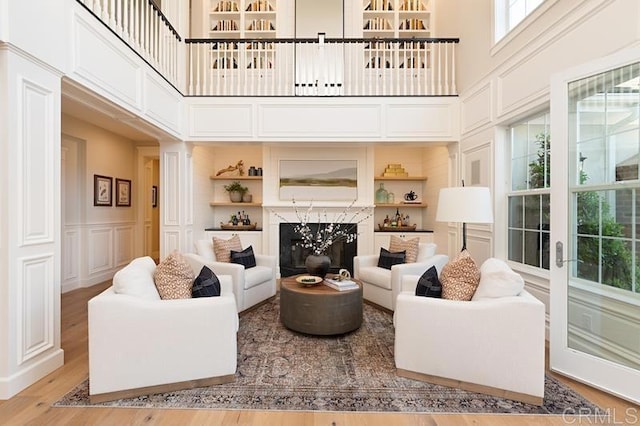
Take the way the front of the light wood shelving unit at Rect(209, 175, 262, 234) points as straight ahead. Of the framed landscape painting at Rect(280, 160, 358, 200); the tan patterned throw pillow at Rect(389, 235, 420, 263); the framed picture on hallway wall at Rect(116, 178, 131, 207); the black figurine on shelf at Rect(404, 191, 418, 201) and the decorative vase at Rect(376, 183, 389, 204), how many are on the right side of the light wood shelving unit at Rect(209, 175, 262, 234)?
1

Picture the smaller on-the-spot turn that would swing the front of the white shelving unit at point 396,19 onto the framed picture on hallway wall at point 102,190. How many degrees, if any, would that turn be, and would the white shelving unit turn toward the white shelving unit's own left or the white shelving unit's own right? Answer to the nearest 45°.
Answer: approximately 90° to the white shelving unit's own right

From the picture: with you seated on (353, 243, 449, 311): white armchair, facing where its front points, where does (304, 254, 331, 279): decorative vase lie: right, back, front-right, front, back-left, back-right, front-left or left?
front

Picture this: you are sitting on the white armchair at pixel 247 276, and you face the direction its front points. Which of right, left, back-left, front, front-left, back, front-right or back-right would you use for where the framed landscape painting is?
left

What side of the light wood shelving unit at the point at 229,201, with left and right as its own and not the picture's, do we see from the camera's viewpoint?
front

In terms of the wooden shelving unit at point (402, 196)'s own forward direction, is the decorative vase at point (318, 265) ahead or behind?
ahead

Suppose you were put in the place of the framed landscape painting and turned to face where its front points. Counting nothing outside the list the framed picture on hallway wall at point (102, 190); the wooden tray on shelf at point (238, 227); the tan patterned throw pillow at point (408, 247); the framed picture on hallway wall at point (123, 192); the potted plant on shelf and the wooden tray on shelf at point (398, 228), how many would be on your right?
4

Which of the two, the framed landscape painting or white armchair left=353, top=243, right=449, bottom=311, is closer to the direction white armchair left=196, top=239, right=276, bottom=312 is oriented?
the white armchair

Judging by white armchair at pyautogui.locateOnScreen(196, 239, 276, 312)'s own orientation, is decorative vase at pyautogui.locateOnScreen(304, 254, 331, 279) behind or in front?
in front

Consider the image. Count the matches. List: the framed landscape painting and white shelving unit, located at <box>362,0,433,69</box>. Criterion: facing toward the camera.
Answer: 2

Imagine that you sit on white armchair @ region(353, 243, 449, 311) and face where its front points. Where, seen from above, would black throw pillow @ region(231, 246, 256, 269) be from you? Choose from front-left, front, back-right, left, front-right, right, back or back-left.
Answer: front-right

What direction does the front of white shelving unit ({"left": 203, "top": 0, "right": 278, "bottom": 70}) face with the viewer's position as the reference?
facing the viewer

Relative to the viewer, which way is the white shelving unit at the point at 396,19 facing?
toward the camera

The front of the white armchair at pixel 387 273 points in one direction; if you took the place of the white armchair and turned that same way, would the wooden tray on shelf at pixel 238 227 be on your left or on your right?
on your right

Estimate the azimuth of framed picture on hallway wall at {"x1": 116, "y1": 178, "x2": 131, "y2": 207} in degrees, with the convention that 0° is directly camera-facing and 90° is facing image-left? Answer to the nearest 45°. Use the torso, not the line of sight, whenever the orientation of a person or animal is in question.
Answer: approximately 315°
